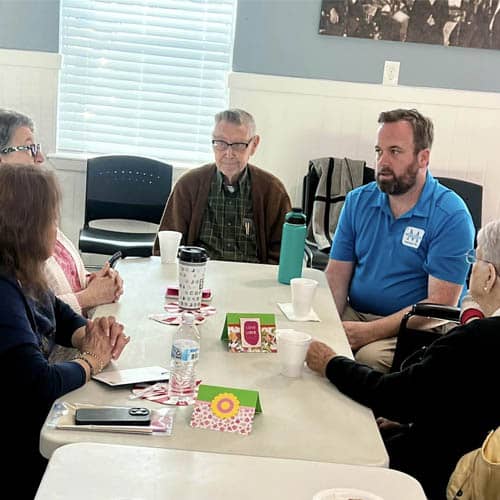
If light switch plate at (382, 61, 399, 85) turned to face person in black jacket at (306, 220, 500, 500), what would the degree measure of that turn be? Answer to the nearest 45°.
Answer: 0° — it already faces them

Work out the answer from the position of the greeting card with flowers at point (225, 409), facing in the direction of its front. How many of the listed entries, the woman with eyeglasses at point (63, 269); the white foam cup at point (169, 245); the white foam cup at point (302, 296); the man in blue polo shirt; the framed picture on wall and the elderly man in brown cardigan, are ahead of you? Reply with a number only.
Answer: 0

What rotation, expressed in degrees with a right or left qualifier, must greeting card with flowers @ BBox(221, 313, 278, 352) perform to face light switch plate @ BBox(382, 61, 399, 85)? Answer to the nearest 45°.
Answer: approximately 180°

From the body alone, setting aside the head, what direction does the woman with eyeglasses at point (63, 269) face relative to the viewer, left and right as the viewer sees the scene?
facing to the right of the viewer

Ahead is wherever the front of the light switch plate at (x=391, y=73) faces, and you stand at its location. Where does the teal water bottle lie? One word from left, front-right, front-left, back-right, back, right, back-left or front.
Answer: front

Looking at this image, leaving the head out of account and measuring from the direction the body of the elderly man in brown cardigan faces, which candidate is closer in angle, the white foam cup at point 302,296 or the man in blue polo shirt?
the white foam cup

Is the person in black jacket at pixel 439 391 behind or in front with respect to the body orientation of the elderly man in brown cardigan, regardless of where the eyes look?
in front

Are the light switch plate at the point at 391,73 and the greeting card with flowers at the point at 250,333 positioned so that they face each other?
no

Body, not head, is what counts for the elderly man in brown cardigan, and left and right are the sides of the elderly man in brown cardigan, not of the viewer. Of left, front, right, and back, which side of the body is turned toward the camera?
front

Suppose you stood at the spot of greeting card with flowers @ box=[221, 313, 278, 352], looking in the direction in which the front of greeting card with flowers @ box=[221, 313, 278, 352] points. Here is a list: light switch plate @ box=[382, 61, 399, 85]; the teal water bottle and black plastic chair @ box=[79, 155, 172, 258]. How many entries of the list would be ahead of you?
0

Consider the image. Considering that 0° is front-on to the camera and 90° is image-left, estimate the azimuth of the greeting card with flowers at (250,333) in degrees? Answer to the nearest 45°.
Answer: approximately 0°

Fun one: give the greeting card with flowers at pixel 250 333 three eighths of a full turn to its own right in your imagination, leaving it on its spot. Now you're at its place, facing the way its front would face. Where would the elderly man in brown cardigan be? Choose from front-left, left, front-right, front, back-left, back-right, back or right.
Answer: front-right

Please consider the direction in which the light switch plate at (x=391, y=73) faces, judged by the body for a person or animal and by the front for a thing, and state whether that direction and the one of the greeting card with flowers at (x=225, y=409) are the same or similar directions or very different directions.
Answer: same or similar directions

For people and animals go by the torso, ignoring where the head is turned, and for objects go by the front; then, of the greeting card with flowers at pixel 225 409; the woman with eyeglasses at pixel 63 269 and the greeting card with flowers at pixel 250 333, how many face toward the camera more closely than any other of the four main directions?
2

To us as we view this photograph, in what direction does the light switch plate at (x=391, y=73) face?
facing the viewer

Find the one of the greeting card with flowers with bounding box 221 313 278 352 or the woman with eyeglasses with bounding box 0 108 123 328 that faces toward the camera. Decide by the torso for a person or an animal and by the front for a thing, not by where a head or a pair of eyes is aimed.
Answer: the greeting card with flowers

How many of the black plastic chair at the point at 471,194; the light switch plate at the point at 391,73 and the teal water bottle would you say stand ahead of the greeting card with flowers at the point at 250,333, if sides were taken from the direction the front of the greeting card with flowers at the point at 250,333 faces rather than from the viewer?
0

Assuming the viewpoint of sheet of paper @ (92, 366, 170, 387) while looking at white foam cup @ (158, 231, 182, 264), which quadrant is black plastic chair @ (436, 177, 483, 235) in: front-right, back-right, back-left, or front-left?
front-right

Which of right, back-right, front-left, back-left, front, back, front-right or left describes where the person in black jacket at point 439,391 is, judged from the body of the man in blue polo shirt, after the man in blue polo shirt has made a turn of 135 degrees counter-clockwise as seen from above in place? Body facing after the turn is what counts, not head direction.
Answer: right

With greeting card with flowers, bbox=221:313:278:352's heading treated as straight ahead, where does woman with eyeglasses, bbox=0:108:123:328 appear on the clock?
The woman with eyeglasses is roughly at 4 o'clock from the greeting card with flowers.
